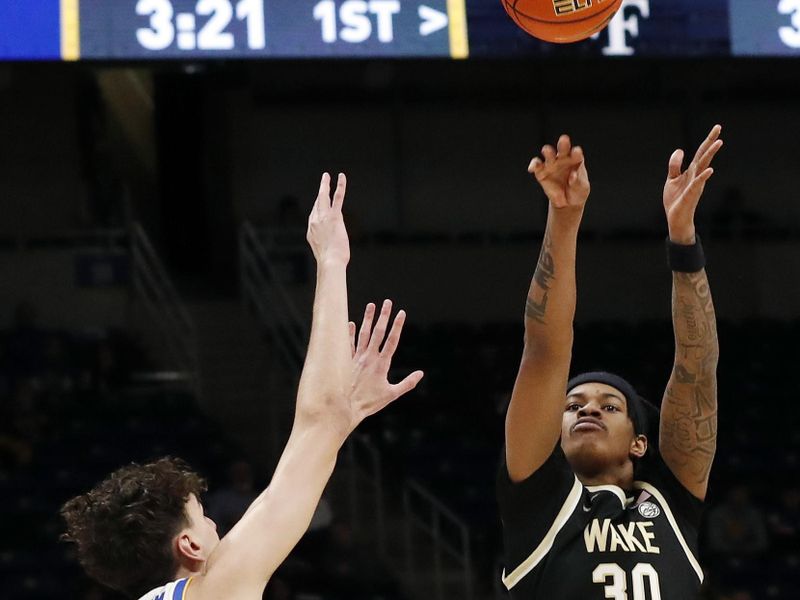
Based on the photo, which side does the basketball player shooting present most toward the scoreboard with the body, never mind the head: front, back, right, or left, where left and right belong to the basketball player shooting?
back

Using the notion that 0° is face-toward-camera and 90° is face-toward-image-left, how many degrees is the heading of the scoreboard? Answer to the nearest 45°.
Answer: approximately 0°

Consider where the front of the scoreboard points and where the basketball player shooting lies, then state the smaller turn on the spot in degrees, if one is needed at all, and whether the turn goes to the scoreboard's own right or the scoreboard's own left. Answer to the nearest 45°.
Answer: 0° — it already faces them

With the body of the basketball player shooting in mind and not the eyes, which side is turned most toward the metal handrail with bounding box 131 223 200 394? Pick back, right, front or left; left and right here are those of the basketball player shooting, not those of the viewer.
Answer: back

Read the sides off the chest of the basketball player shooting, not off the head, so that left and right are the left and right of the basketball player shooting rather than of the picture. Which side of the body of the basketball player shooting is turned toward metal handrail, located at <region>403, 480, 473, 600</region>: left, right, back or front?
back

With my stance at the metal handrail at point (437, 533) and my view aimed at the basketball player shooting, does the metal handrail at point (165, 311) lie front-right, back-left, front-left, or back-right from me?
back-right

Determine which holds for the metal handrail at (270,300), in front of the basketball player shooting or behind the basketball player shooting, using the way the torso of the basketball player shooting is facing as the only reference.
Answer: behind

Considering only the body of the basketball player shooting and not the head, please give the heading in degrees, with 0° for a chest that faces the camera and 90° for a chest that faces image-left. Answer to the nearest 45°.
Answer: approximately 0°

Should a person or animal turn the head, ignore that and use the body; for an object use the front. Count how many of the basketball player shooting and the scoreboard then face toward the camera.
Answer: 2

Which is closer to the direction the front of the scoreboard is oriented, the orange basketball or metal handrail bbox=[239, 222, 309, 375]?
the orange basketball
